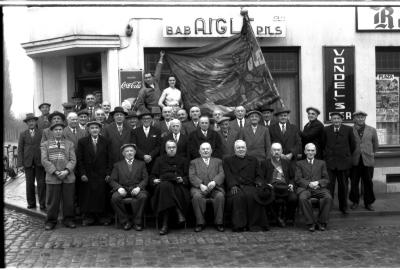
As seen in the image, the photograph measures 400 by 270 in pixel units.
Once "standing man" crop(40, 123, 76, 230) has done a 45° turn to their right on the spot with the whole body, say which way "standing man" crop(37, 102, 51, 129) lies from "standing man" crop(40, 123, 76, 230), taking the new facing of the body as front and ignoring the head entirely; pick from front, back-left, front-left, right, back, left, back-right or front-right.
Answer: back-right

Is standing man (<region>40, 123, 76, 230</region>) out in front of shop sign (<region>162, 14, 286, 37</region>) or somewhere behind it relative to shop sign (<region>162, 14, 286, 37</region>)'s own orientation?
in front

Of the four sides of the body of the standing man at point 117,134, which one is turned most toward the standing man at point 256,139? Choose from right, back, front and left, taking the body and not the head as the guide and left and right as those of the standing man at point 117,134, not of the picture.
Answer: left
